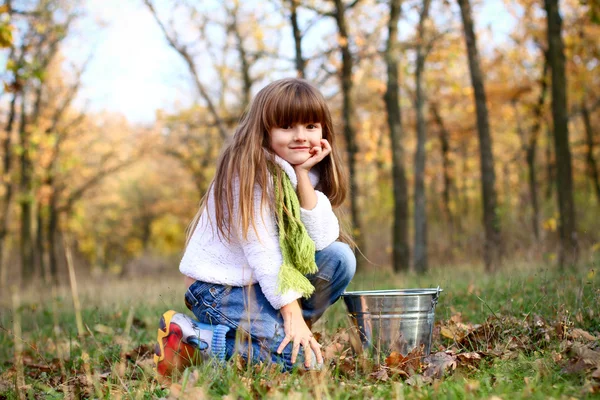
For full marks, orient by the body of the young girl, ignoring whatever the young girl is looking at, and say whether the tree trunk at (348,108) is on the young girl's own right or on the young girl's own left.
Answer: on the young girl's own left

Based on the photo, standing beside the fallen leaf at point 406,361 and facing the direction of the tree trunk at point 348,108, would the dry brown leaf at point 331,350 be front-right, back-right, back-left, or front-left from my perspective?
front-left

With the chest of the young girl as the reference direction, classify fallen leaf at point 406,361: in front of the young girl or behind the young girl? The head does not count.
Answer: in front

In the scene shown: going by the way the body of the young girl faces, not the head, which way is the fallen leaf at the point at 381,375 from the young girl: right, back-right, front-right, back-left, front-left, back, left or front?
front

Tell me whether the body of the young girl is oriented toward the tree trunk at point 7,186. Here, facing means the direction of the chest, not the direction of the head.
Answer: no

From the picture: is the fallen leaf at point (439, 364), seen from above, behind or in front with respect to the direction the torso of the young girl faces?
in front

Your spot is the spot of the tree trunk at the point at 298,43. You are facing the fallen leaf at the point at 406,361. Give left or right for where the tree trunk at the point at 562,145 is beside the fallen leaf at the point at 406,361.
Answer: left

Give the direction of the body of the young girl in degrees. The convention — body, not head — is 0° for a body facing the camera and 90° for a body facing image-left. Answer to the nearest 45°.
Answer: approximately 315°

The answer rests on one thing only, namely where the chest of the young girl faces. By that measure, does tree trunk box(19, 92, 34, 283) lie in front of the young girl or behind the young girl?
behind
